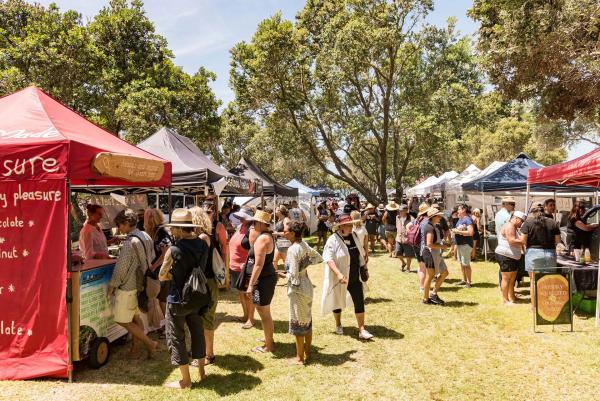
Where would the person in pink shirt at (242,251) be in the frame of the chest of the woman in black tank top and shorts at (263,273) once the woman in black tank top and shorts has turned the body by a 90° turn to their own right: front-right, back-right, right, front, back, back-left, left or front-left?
front

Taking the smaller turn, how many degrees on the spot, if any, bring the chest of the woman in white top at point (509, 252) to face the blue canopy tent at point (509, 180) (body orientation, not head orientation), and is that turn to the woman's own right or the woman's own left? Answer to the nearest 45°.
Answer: approximately 90° to the woman's own left

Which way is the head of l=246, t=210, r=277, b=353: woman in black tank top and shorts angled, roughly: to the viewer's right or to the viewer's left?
to the viewer's left
